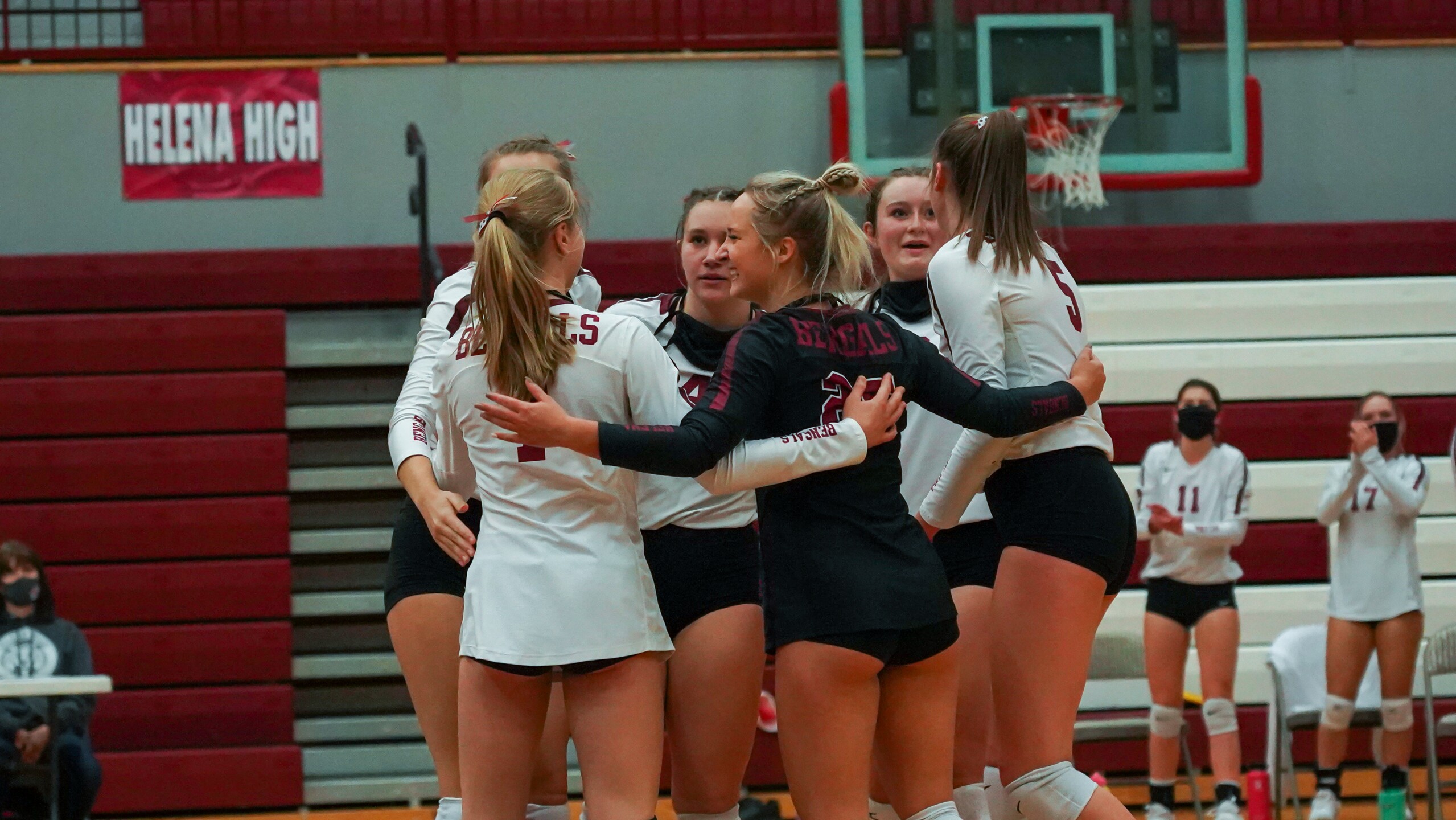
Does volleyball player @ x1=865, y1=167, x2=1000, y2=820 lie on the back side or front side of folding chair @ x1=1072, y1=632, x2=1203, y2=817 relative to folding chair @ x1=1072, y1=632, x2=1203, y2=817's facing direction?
on the front side

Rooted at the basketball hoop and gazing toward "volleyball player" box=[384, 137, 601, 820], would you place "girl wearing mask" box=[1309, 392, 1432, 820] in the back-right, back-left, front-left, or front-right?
front-left

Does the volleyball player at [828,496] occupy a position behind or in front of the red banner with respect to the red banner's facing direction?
in front

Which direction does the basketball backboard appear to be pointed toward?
toward the camera

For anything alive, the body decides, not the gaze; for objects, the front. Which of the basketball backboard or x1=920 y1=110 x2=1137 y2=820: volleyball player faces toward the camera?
the basketball backboard

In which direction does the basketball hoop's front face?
toward the camera

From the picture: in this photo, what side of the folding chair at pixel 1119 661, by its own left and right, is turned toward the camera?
front

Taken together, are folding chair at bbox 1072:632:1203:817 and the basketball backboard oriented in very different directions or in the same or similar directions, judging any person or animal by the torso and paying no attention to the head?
same or similar directions

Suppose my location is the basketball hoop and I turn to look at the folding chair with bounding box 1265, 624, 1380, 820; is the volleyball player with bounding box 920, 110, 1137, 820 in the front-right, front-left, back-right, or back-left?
front-right

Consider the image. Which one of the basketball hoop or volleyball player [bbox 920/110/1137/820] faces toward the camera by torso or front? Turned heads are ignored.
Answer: the basketball hoop

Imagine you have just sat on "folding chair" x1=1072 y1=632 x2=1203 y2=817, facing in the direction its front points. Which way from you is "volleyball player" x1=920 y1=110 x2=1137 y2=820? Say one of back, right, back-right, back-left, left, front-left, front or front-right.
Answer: front

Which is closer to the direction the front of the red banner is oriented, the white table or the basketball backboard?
the white table

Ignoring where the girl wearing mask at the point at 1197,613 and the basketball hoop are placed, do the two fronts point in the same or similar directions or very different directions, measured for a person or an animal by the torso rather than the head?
same or similar directions

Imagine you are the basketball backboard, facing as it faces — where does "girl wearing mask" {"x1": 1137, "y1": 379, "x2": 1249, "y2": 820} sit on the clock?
The girl wearing mask is roughly at 12 o'clock from the basketball backboard.

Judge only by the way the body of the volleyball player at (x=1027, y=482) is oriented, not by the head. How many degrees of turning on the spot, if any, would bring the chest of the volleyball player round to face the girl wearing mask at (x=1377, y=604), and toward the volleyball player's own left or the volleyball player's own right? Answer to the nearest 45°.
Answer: approximately 45° to the volleyball player's own right

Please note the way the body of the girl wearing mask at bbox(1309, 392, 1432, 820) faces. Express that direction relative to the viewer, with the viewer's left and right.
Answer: facing the viewer

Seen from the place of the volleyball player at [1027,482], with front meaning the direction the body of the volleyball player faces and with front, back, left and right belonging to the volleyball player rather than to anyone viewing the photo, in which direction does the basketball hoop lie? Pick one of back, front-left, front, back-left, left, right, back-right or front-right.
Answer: front-right
